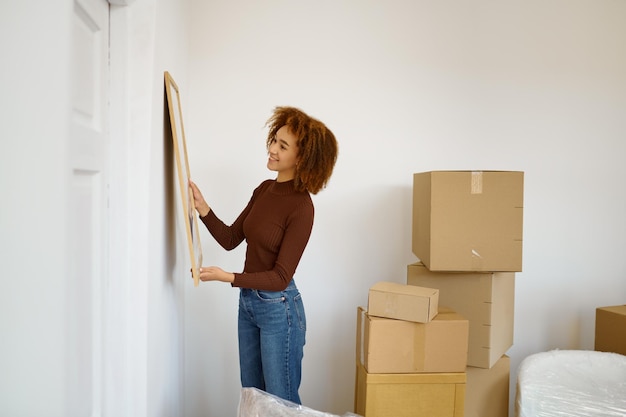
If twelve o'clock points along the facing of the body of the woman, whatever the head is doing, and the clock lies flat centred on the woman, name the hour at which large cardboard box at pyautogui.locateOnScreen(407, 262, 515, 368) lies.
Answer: The large cardboard box is roughly at 7 o'clock from the woman.

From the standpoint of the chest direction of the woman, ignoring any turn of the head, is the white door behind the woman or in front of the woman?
in front

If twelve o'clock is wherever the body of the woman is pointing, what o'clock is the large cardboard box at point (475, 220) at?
The large cardboard box is roughly at 7 o'clock from the woman.

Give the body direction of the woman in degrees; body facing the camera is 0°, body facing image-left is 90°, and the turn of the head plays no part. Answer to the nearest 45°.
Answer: approximately 45°

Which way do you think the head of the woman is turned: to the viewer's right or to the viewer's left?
to the viewer's left

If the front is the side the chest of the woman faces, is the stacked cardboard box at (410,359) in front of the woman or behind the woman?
behind

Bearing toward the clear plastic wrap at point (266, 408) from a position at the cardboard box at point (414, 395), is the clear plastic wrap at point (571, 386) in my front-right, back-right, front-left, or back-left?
back-left

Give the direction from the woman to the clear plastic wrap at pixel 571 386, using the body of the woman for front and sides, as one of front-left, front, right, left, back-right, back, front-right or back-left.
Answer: back-left

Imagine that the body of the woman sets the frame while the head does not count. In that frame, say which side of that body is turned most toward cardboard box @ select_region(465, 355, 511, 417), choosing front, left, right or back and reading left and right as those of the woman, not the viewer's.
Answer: back
